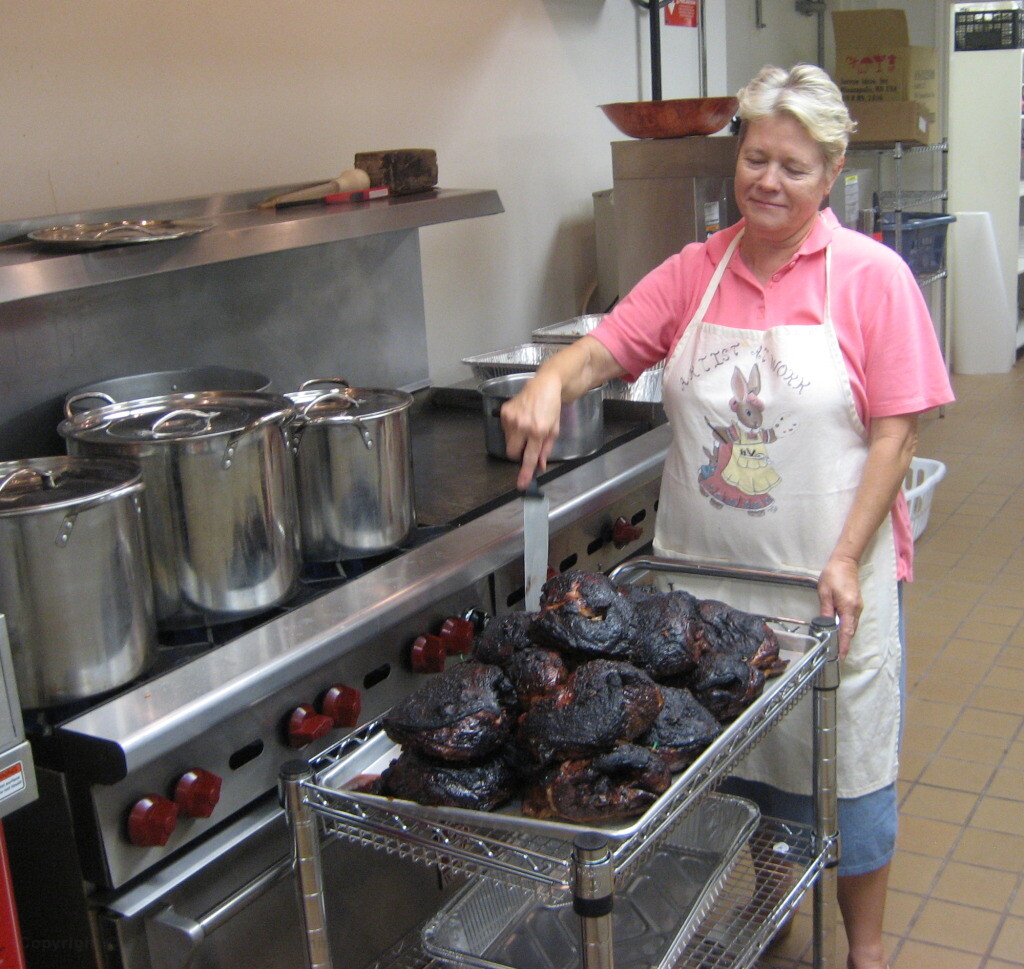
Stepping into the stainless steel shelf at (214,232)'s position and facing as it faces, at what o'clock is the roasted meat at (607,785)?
The roasted meat is roughly at 1 o'clock from the stainless steel shelf.

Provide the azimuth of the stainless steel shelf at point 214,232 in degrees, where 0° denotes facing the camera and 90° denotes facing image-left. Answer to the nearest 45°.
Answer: approximately 315°

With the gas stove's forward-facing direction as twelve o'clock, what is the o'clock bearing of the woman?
The woman is roughly at 10 o'clock from the gas stove.

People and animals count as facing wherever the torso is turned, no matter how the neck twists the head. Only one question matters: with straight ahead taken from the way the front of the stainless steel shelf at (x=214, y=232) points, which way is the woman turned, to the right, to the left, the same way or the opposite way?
to the right

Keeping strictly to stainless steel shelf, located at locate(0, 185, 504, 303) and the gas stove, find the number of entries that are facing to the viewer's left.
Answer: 0

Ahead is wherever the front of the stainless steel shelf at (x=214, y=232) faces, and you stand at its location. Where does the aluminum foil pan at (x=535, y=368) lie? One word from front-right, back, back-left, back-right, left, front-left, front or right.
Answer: left

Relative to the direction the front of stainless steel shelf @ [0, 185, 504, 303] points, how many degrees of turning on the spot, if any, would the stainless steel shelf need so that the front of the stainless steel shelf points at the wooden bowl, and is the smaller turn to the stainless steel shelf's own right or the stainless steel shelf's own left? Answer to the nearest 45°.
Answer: approximately 90° to the stainless steel shelf's own left

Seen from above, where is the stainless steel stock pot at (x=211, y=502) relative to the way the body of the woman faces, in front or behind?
in front
